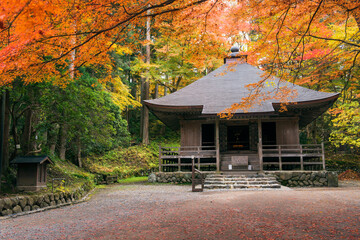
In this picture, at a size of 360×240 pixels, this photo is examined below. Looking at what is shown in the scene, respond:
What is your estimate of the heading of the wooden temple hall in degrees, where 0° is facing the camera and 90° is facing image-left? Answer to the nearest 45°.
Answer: approximately 0°

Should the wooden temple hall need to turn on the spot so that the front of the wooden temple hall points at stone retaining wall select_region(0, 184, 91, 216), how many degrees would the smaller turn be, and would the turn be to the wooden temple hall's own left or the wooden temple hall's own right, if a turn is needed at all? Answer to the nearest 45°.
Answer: approximately 45° to the wooden temple hall's own right

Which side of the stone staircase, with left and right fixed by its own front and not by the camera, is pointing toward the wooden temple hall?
back

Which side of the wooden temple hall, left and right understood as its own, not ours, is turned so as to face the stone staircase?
front

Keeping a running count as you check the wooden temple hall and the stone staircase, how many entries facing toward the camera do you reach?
2

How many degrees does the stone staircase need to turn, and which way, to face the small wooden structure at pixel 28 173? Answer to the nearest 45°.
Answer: approximately 45° to its right

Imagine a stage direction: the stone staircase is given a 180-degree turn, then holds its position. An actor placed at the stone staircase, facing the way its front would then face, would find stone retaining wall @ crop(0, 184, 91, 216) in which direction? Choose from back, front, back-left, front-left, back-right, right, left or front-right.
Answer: back-left
